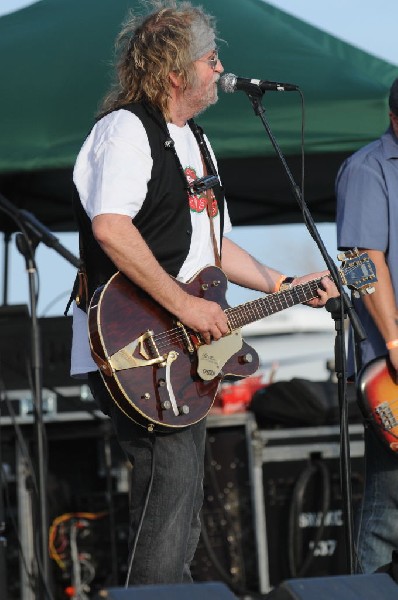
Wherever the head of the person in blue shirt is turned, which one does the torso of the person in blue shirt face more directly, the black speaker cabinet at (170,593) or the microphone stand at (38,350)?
the black speaker cabinet
